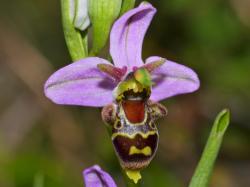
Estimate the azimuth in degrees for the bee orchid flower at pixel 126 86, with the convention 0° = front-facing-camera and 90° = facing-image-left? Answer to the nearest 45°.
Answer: approximately 0°
